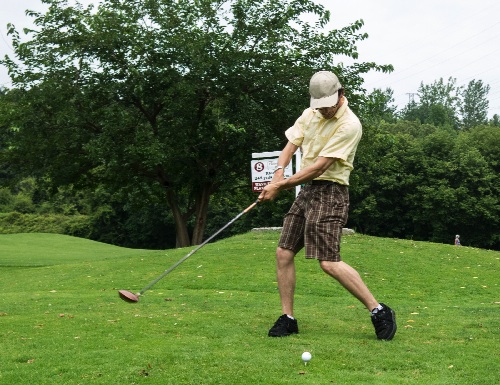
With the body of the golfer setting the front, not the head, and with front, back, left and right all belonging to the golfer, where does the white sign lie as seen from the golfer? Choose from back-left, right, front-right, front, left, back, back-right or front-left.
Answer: back-right

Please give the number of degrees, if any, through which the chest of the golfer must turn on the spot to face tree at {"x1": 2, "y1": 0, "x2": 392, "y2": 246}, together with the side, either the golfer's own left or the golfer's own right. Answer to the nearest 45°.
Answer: approximately 135° to the golfer's own right

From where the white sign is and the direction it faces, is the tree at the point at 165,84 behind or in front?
behind

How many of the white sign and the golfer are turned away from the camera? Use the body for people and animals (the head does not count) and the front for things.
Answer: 0

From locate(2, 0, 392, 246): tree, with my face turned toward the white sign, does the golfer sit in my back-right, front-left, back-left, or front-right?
front-right

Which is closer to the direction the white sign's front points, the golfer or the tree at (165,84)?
the golfer

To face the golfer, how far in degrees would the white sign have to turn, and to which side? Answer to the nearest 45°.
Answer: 0° — it already faces them

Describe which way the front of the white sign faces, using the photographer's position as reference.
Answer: facing the viewer

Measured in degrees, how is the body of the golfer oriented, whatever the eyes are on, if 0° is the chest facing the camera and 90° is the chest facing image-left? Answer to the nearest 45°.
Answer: approximately 45°
